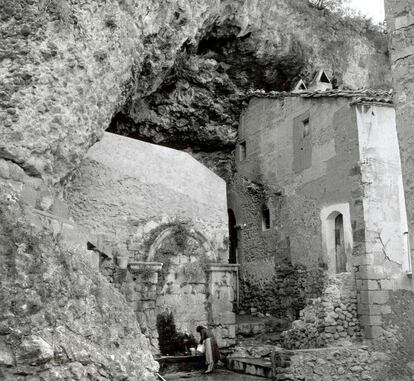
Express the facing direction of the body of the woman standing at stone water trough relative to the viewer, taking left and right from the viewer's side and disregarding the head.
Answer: facing to the left of the viewer

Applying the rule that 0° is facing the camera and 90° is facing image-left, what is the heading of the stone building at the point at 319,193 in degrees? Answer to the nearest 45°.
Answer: approximately 45°

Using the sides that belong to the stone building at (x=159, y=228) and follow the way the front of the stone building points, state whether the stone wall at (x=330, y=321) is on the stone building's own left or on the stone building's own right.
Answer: on the stone building's own left
